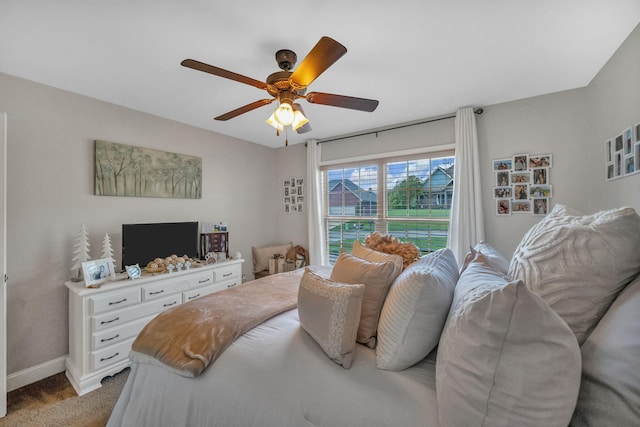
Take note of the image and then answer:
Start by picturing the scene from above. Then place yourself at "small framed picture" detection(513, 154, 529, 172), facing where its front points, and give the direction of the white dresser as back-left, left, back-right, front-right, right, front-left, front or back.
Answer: front-right

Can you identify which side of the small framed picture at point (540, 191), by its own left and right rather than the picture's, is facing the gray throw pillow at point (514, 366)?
front

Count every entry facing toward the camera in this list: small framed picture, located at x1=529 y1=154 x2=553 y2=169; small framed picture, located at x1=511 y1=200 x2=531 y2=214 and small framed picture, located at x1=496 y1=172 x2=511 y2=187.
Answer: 3

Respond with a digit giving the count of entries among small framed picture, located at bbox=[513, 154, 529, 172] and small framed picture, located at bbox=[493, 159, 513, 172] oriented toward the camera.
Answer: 2

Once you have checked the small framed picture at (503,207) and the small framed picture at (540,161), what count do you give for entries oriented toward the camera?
2

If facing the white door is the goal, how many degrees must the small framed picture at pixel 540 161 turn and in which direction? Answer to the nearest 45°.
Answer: approximately 45° to its right

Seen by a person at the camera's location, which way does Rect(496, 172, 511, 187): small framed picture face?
facing the viewer

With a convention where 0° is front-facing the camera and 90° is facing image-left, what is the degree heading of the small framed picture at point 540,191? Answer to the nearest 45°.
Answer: approximately 0°

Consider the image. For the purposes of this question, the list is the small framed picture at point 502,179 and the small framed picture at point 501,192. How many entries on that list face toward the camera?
2

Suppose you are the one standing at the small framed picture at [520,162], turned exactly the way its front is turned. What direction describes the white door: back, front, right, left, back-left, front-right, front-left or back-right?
front-right

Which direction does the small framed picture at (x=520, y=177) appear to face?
toward the camera

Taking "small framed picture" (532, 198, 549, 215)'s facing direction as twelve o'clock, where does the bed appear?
The bed is roughly at 12 o'clock from the small framed picture.

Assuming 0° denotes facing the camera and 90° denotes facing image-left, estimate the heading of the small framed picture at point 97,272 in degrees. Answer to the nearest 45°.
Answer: approximately 315°

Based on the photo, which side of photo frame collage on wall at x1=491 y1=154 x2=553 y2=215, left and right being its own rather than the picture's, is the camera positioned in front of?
front
